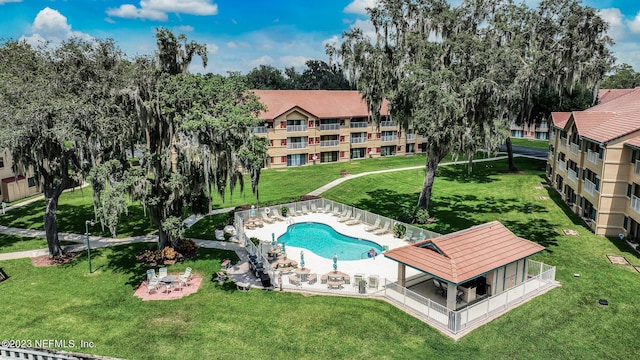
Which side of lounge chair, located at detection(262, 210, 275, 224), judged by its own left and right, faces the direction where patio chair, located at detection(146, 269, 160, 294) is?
right

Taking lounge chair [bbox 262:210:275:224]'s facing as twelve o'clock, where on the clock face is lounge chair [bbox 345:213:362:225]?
lounge chair [bbox 345:213:362:225] is roughly at 11 o'clock from lounge chair [bbox 262:210:275:224].

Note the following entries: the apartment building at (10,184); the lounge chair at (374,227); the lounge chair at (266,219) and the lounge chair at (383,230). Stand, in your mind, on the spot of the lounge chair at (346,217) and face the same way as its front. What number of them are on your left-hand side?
2

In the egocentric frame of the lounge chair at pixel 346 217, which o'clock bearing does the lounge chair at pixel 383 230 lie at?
the lounge chair at pixel 383 230 is roughly at 9 o'clock from the lounge chair at pixel 346 217.

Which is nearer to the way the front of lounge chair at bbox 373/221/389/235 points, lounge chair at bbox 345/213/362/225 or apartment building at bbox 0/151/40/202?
the apartment building

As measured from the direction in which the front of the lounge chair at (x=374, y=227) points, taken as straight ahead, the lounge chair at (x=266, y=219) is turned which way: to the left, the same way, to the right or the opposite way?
to the left

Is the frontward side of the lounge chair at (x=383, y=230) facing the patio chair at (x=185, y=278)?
yes

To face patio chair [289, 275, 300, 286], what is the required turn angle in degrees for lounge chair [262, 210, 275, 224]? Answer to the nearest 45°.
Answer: approximately 45° to its right

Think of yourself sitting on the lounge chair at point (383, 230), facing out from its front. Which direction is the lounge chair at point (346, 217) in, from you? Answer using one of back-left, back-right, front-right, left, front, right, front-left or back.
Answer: right

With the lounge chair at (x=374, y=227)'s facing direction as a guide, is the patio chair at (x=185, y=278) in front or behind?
in front

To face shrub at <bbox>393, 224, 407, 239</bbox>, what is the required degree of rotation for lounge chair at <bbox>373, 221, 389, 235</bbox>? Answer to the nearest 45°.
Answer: approximately 90° to its left

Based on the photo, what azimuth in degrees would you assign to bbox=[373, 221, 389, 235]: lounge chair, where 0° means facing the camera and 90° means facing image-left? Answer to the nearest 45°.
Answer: approximately 45°
